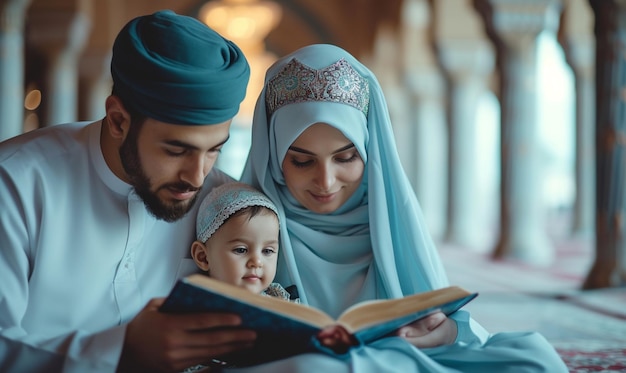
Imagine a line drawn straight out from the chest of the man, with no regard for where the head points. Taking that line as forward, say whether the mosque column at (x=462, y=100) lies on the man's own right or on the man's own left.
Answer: on the man's own left

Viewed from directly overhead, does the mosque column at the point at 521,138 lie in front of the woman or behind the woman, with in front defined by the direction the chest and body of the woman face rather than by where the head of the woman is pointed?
behind

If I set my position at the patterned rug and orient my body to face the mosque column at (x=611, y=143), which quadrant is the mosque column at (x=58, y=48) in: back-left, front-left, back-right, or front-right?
front-left

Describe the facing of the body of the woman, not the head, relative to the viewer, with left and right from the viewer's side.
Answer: facing the viewer

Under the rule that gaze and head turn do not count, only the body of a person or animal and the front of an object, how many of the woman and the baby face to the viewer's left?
0

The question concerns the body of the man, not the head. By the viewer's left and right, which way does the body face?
facing the viewer and to the right of the viewer

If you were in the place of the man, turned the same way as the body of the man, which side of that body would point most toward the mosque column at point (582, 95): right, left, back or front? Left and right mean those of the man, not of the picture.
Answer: left

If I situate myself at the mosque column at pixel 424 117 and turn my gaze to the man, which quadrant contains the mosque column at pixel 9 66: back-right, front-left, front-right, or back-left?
front-right

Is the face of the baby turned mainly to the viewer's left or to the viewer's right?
to the viewer's right

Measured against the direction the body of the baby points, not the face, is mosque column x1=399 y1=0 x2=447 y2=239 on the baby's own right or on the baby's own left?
on the baby's own left

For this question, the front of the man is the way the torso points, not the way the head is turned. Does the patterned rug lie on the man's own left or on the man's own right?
on the man's own left

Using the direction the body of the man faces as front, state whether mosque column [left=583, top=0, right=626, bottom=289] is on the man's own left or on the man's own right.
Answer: on the man's own left

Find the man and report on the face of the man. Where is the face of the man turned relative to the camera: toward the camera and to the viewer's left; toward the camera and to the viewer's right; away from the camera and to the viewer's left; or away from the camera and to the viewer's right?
toward the camera and to the viewer's right
